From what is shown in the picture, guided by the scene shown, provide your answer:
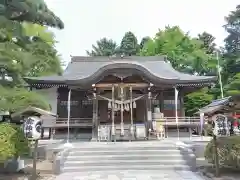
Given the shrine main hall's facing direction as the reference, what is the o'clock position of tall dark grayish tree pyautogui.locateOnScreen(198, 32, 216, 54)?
The tall dark grayish tree is roughly at 7 o'clock from the shrine main hall.

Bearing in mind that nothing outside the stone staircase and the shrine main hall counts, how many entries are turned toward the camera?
2

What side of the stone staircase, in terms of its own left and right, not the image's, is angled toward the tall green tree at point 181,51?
back

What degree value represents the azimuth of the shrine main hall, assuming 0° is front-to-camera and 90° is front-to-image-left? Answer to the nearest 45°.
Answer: approximately 0°

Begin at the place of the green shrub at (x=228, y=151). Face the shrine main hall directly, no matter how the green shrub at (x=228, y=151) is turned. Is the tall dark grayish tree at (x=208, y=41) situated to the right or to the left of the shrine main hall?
right

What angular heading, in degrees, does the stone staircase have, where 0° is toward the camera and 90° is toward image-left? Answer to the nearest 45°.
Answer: approximately 0°

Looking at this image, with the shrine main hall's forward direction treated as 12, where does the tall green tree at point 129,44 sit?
The tall green tree is roughly at 6 o'clock from the shrine main hall.

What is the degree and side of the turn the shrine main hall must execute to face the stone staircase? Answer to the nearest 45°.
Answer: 0° — it already faces it

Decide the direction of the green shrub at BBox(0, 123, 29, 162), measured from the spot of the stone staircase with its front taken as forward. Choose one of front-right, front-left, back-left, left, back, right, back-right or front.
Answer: front-right

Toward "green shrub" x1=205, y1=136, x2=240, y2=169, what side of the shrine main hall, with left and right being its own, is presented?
front

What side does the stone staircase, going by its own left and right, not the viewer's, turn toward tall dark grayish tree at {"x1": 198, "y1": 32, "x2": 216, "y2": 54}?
back

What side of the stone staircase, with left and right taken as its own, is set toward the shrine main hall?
back
